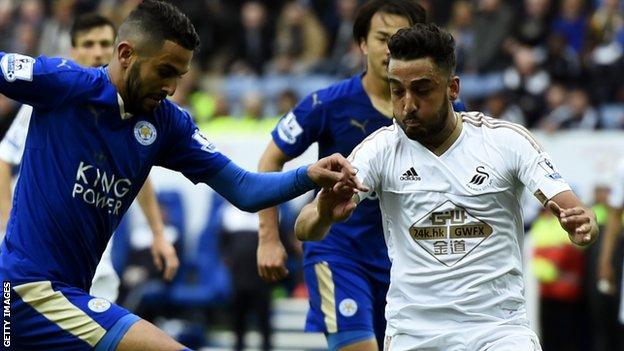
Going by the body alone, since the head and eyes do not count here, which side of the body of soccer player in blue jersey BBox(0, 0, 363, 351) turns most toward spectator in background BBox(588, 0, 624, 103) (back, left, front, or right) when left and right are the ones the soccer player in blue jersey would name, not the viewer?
left

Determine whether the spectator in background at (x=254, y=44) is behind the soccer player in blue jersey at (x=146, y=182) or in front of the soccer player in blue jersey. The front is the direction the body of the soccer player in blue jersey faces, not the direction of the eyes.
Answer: behind

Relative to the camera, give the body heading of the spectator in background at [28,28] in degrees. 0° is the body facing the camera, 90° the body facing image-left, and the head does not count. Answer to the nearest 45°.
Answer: approximately 0°

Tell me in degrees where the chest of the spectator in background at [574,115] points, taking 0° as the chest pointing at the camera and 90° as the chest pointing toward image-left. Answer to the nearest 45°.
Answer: approximately 0°

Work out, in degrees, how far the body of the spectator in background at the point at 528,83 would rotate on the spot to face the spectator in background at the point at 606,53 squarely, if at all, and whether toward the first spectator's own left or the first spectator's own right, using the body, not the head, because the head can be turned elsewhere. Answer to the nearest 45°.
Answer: approximately 90° to the first spectator's own left
